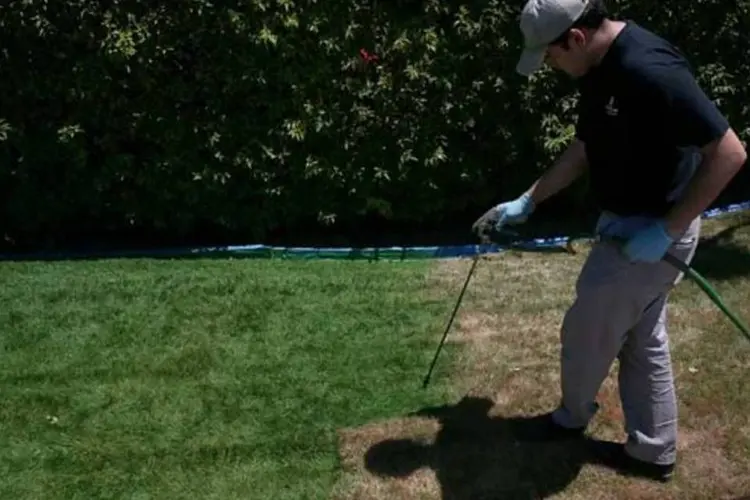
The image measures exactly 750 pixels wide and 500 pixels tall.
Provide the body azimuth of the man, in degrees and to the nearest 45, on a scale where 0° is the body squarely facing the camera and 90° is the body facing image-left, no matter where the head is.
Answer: approximately 45°

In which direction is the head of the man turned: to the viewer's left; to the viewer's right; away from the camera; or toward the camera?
to the viewer's left

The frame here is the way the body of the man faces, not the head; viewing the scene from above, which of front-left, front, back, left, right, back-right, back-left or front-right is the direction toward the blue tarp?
right
